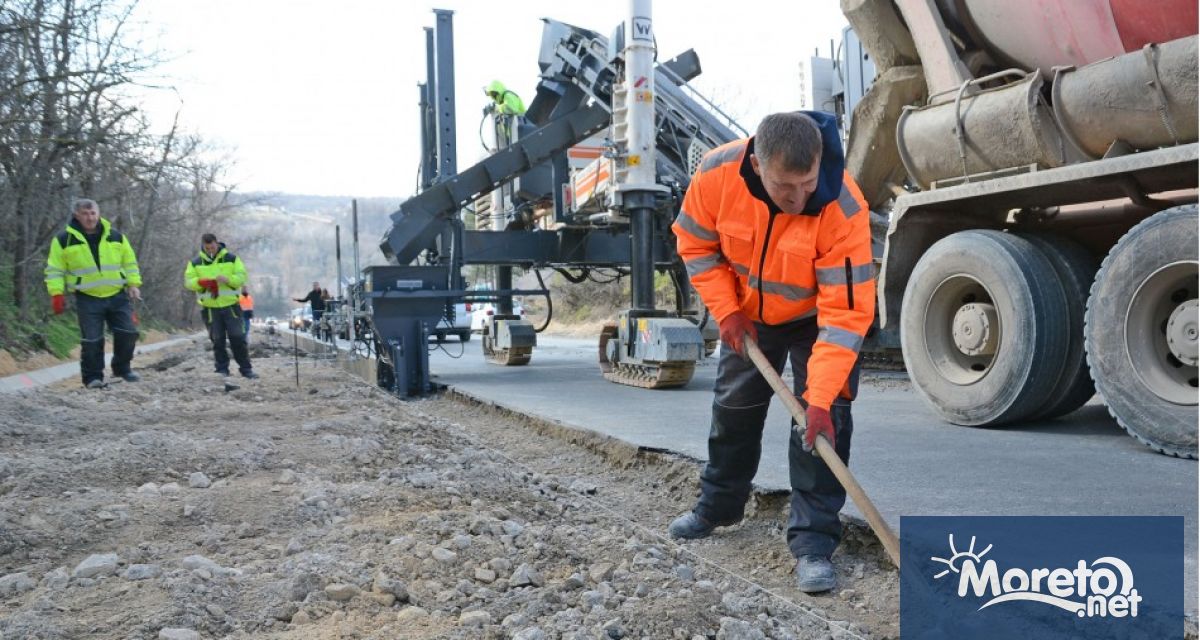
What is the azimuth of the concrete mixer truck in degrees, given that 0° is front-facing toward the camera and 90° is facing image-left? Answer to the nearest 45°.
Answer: approximately 315°

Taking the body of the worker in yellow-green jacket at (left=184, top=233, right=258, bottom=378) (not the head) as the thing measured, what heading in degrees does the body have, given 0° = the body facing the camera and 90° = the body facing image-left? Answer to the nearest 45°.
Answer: approximately 0°

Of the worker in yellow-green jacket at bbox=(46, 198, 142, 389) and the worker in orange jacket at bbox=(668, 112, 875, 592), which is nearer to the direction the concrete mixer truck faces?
the worker in orange jacket

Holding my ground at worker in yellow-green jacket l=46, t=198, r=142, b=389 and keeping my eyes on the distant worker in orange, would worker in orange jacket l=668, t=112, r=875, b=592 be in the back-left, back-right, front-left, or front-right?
back-right

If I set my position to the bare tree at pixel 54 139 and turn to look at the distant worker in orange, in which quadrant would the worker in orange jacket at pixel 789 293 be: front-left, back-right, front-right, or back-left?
back-right

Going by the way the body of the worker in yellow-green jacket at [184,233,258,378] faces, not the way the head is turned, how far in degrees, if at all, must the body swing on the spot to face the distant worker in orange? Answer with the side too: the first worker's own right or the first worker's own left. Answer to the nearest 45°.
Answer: approximately 180°

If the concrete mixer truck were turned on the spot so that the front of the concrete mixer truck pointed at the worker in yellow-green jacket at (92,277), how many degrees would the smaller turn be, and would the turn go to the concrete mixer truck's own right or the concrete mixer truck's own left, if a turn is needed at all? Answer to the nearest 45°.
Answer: approximately 135° to the concrete mixer truck's own right

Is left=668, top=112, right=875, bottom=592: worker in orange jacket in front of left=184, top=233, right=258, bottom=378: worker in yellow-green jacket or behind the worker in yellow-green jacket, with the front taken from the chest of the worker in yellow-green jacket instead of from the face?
in front

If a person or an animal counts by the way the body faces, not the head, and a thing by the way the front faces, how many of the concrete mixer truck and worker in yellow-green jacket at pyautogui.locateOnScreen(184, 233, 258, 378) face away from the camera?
0

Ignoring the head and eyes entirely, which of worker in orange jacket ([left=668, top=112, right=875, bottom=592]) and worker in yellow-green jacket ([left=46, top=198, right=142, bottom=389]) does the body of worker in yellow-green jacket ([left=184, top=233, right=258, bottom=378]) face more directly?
the worker in orange jacket
